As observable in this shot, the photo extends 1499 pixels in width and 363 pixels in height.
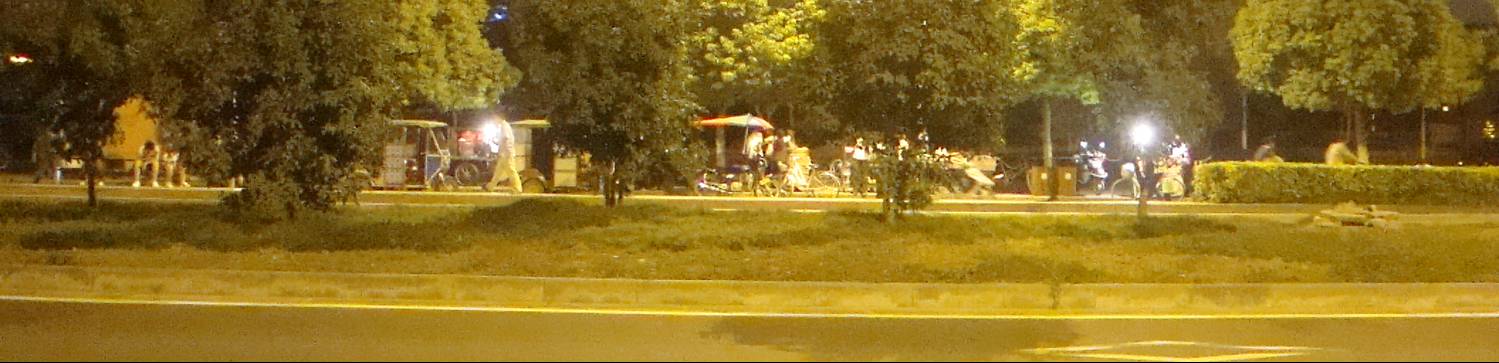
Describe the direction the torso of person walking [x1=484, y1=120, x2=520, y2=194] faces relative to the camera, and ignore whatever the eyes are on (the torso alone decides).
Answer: to the viewer's left

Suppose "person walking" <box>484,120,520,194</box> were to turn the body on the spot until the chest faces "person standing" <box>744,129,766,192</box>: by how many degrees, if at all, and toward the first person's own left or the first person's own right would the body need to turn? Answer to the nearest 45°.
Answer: approximately 180°

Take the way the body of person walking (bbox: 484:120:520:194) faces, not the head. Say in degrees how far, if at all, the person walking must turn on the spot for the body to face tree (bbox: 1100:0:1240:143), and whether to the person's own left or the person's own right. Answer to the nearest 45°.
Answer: approximately 135° to the person's own left

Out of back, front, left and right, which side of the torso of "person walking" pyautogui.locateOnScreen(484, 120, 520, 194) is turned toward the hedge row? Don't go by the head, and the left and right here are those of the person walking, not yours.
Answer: back
